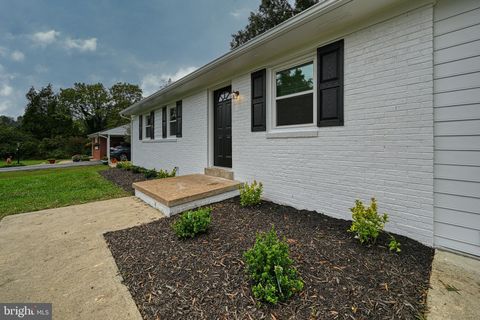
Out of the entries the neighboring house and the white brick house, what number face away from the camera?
0

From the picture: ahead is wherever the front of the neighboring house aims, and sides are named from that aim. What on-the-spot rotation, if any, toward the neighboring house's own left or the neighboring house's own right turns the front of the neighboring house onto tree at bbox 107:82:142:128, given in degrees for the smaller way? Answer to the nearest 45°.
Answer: approximately 135° to the neighboring house's own right

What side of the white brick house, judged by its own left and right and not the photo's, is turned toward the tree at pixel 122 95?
right

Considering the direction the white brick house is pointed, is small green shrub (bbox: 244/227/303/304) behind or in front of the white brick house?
in front

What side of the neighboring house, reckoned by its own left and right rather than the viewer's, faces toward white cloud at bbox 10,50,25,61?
right

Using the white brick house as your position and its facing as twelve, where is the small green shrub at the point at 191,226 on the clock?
The small green shrub is roughly at 1 o'clock from the white brick house.

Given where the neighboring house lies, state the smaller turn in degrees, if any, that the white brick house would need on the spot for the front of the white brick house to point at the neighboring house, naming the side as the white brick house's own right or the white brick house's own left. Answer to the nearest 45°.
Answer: approximately 90° to the white brick house's own right

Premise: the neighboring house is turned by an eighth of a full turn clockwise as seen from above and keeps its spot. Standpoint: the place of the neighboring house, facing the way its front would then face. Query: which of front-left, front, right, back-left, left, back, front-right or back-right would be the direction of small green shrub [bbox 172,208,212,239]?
left

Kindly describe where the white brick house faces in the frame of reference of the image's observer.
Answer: facing the viewer and to the left of the viewer

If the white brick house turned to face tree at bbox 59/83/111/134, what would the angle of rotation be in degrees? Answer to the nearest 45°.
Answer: approximately 90° to its right

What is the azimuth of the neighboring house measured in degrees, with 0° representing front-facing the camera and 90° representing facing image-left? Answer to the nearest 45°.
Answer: approximately 45°
